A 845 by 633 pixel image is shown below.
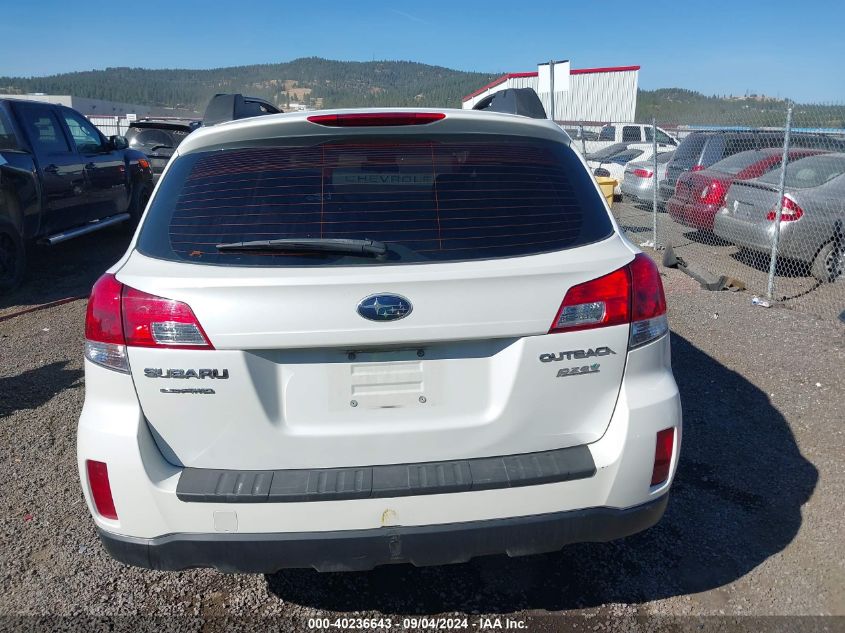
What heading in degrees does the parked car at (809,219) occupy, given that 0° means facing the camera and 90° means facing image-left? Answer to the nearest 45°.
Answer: approximately 225°

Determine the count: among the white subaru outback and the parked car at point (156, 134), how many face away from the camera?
2

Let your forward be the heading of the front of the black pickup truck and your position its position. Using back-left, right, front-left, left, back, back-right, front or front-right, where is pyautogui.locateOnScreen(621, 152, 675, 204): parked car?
front-right

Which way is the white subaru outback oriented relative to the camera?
away from the camera

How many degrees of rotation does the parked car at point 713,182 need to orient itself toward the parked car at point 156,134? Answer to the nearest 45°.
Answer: approximately 135° to its left

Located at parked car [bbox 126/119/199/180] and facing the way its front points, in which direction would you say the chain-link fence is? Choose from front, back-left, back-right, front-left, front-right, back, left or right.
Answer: back-right

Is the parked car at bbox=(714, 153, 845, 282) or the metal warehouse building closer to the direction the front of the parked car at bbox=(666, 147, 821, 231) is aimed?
the metal warehouse building

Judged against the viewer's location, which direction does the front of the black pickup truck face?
facing away from the viewer and to the right of the viewer

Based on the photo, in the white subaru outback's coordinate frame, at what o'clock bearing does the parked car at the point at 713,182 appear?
The parked car is roughly at 1 o'clock from the white subaru outback.

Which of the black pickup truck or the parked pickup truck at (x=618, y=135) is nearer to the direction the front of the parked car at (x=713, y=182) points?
the parked pickup truck

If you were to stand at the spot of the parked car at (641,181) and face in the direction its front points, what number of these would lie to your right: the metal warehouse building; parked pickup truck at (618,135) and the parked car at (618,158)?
0

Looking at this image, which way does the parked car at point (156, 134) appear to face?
away from the camera
